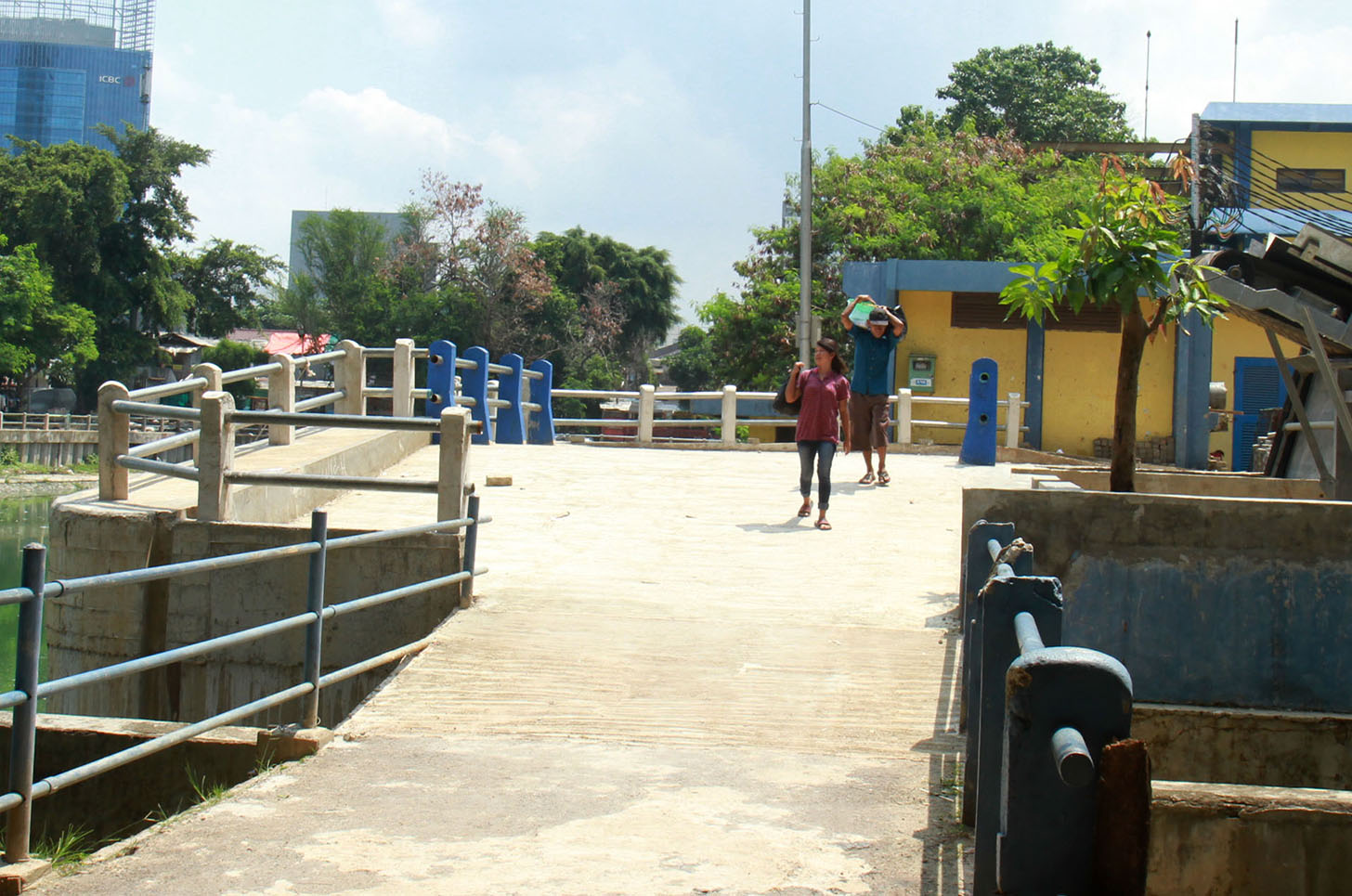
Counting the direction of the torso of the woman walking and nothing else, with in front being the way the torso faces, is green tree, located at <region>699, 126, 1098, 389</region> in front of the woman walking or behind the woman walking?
behind

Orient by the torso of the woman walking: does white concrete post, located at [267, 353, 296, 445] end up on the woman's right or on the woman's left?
on the woman's right

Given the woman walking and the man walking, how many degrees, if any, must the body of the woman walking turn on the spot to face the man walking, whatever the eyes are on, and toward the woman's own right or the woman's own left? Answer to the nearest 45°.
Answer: approximately 180°

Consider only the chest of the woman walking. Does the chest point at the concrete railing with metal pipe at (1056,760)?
yes

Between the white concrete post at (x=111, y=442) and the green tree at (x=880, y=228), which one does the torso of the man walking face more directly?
the white concrete post

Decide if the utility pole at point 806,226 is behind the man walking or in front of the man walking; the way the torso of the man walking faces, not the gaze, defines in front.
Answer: behind

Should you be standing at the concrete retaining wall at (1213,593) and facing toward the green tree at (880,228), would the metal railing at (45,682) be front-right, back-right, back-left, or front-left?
back-left

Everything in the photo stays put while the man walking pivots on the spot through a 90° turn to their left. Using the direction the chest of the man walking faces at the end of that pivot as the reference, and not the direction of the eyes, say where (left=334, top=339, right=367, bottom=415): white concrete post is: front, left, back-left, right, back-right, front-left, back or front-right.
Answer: back

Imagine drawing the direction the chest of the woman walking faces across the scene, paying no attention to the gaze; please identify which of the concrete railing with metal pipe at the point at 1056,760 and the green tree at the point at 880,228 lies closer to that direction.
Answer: the concrete railing with metal pipe
